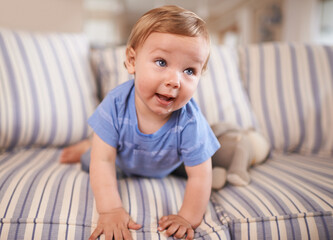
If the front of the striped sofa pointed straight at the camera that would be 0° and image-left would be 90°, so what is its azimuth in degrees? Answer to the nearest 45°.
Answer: approximately 0°
